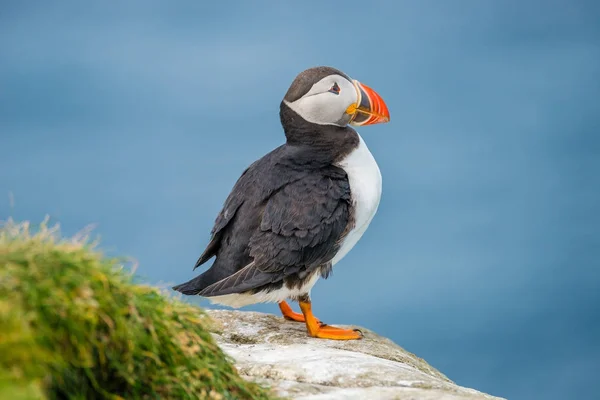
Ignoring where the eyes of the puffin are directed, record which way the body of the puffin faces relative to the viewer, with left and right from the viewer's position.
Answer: facing to the right of the viewer
